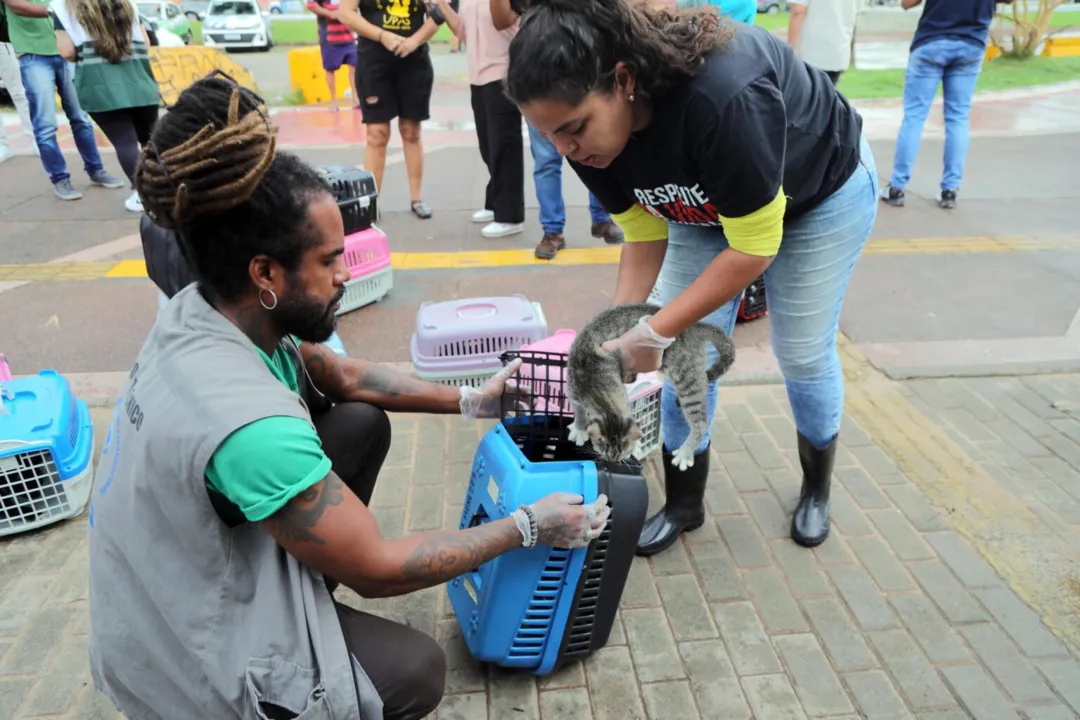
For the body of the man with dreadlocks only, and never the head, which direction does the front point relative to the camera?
to the viewer's right

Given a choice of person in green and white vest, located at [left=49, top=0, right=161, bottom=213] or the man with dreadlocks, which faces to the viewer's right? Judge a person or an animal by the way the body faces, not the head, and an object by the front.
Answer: the man with dreadlocks

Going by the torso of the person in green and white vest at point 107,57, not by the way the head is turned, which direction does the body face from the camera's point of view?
away from the camera

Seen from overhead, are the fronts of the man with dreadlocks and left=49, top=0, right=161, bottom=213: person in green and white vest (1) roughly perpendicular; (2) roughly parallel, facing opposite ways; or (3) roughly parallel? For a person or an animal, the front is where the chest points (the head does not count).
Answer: roughly perpendicular

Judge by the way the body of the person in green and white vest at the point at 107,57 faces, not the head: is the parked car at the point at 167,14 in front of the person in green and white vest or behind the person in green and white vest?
in front

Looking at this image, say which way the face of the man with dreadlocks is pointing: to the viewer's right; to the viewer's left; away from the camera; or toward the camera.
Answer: to the viewer's right

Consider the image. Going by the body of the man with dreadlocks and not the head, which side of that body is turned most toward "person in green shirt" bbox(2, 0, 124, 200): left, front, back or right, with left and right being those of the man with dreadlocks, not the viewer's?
left

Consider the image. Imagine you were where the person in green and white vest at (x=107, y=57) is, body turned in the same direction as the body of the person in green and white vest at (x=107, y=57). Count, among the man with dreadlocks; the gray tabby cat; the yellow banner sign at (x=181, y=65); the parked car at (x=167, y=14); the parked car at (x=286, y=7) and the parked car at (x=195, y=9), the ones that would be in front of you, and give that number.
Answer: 4

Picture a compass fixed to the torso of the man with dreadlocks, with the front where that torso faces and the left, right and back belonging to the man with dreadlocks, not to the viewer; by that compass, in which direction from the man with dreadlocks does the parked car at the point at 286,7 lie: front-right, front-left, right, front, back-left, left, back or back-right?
left

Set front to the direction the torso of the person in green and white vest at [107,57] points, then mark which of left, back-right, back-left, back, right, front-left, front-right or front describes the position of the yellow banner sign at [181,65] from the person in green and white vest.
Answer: front

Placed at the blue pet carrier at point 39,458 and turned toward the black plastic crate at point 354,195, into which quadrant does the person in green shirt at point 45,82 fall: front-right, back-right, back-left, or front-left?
front-left

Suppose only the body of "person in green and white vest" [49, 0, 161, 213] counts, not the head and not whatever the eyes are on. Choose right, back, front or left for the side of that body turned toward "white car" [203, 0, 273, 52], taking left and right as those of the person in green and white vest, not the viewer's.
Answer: front

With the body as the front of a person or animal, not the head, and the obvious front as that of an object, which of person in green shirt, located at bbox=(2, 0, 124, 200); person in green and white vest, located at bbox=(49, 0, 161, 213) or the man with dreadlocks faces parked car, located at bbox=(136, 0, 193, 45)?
person in green and white vest, located at bbox=(49, 0, 161, 213)

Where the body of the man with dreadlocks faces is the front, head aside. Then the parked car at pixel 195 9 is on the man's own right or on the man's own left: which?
on the man's own left

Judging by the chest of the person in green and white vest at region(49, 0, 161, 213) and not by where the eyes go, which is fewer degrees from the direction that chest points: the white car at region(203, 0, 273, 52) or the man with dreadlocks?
the white car

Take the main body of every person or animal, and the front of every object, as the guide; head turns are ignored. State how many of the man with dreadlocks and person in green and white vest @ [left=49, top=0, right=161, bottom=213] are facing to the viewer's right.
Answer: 1

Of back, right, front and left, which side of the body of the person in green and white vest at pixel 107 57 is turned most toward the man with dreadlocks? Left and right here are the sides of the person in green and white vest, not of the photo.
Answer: back
